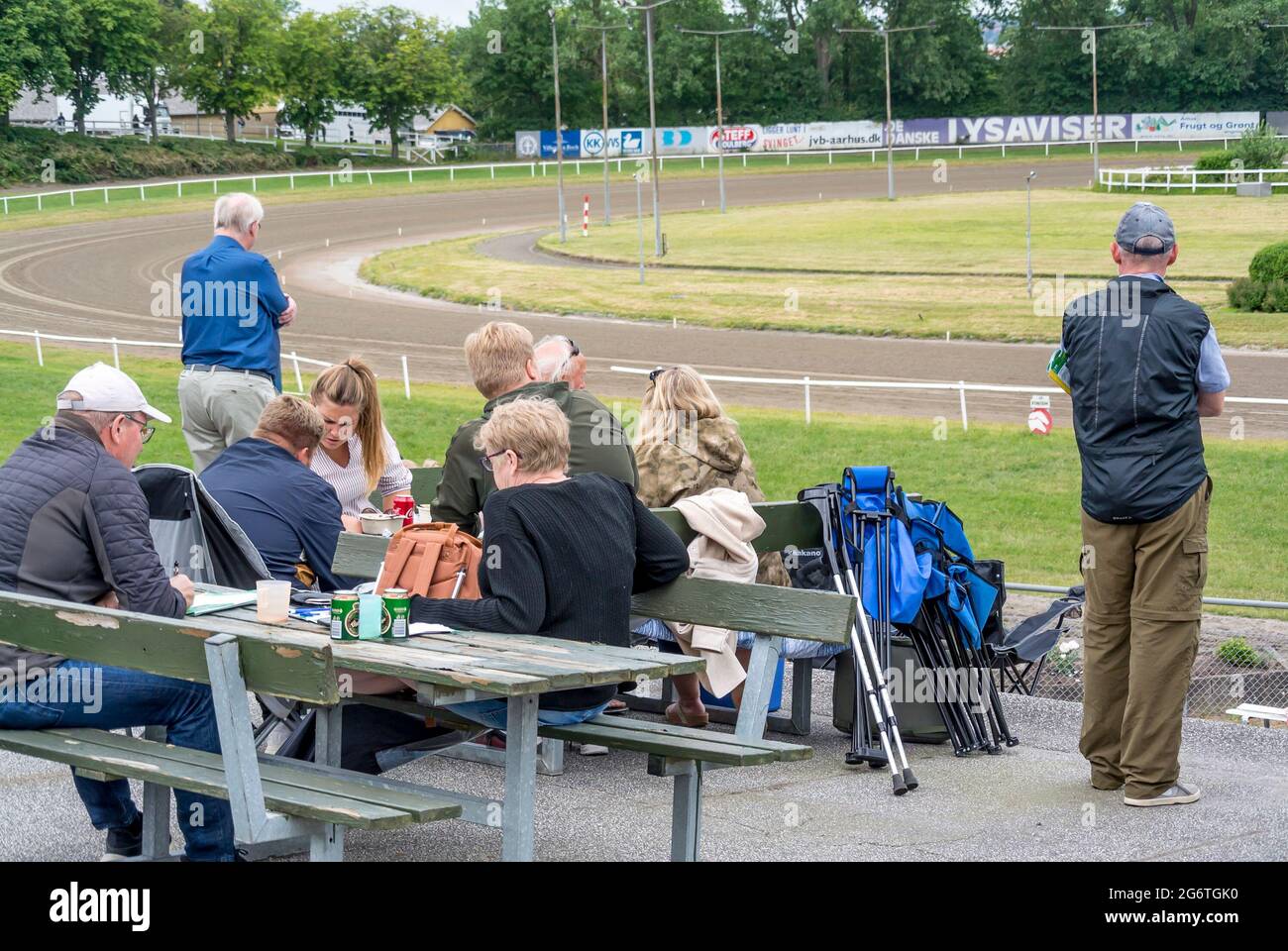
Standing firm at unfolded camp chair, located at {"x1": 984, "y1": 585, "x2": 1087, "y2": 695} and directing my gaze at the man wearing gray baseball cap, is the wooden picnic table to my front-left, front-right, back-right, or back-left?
front-right

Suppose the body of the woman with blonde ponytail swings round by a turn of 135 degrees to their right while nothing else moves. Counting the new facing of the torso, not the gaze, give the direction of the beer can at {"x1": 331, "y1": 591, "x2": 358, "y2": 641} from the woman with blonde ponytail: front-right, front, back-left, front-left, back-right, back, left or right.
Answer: back

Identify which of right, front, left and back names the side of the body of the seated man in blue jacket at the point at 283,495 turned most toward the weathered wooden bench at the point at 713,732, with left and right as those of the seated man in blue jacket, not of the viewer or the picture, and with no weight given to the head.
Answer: right

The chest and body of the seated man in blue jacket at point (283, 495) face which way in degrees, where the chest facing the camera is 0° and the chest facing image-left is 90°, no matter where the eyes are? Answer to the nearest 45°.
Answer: approximately 225°

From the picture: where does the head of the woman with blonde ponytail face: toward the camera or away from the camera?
toward the camera

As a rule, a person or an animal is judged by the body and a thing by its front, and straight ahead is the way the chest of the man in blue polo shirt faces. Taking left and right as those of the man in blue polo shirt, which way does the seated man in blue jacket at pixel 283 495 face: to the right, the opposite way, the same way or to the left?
the same way

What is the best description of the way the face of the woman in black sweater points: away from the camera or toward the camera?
away from the camera

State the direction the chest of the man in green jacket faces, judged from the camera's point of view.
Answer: away from the camera

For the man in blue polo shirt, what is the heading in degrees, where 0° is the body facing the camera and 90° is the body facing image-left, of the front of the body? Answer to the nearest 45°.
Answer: approximately 225°

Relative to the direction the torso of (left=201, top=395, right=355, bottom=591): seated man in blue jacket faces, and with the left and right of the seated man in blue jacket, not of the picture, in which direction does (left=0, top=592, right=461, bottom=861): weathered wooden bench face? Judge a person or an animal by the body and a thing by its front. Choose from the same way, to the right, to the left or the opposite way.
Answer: the same way

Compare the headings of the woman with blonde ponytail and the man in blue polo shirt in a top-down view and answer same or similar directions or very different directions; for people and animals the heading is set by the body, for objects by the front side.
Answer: very different directions

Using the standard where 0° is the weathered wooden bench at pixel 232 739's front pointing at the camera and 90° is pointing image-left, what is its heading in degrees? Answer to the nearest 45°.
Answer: approximately 225°

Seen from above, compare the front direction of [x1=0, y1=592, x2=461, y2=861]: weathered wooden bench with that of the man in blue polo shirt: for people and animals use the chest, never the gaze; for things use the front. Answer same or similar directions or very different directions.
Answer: same or similar directions
